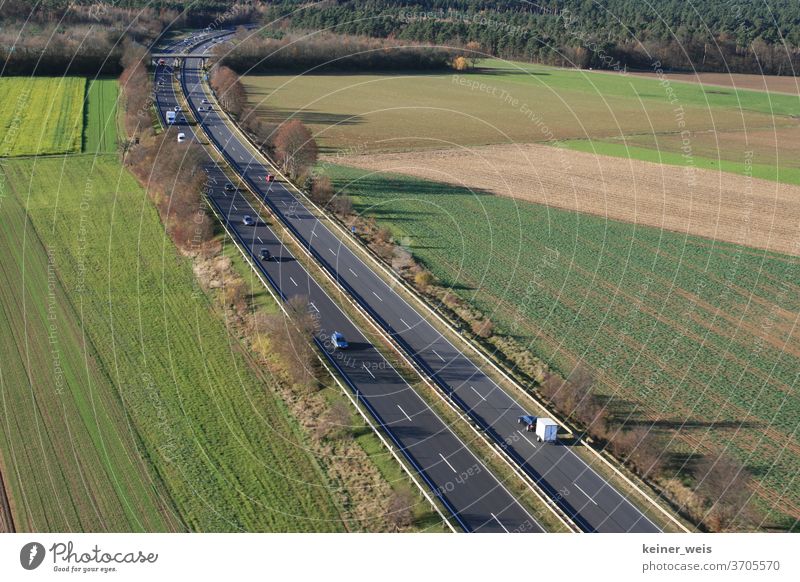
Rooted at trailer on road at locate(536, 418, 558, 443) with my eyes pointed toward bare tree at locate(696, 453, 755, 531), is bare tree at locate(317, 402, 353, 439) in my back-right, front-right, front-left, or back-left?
back-right

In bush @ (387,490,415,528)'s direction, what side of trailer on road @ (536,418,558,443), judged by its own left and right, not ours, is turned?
left

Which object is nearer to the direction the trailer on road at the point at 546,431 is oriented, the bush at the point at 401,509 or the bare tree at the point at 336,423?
the bare tree

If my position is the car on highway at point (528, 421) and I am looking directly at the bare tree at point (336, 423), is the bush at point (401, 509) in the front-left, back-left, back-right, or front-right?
front-left

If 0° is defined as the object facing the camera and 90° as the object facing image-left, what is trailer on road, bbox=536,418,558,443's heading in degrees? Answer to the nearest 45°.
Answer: approximately 135°

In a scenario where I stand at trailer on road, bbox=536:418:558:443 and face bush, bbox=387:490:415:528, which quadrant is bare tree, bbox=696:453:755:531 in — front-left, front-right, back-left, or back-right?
back-left

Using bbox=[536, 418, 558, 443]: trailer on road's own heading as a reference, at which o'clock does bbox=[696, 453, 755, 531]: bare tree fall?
The bare tree is roughly at 5 o'clock from the trailer on road.
